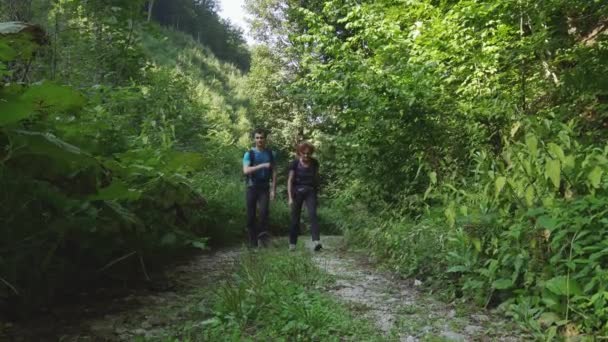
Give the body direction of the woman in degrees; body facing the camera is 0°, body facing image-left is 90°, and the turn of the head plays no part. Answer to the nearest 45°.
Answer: approximately 0°

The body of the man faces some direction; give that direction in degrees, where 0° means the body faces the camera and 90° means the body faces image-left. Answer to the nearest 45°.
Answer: approximately 0°

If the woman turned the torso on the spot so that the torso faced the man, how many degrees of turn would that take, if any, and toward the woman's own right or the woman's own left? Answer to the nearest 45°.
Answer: approximately 90° to the woman's own right

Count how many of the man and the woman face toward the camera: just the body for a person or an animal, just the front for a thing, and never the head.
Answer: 2

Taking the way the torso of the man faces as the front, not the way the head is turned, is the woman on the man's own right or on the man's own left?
on the man's own left
